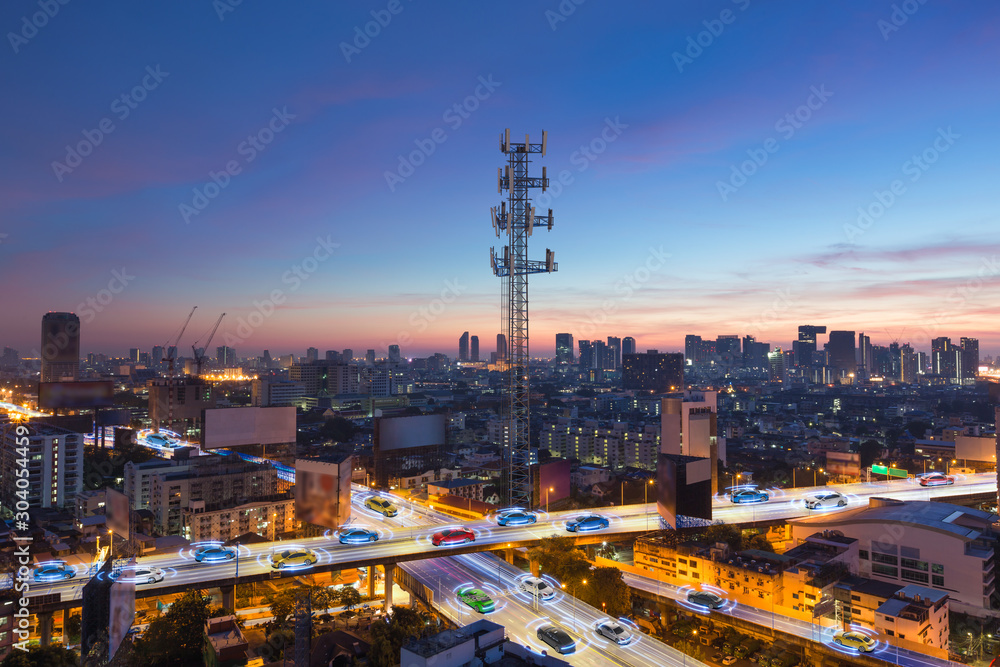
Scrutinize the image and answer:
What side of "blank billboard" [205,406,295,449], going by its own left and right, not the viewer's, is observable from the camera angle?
front

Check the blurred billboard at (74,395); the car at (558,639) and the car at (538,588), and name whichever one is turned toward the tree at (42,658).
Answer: the blurred billboard

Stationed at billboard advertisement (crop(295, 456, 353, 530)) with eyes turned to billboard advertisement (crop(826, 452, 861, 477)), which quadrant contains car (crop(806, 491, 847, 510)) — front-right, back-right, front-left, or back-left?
front-right

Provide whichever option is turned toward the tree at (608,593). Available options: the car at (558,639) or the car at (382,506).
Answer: the car at (382,506)

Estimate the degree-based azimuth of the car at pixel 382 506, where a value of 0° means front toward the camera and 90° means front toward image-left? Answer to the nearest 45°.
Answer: approximately 315°

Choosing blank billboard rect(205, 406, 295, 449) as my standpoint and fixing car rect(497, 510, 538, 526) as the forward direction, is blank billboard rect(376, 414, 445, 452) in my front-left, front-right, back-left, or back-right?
front-left

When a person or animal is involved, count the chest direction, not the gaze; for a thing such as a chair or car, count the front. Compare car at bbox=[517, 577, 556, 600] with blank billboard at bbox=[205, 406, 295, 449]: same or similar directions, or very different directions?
same or similar directions

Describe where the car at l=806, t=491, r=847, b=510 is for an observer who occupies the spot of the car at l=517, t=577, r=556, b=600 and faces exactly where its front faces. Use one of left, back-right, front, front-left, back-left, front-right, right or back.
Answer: left

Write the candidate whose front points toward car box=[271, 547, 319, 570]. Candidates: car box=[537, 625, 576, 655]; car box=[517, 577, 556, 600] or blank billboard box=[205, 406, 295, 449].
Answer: the blank billboard

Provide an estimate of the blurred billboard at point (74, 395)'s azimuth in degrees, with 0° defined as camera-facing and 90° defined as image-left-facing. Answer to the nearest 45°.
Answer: approximately 0°

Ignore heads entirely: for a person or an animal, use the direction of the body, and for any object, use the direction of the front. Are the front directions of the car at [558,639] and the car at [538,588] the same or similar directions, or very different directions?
same or similar directions

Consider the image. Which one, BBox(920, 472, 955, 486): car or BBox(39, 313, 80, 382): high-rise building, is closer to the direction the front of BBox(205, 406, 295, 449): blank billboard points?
the car

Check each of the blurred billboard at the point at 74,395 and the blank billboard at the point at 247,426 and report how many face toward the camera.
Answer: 2

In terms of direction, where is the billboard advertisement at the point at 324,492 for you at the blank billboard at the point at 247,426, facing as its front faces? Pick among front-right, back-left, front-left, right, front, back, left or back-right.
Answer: front

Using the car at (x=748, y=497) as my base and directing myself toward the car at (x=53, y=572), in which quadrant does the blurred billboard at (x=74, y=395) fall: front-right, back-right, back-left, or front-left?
front-right
